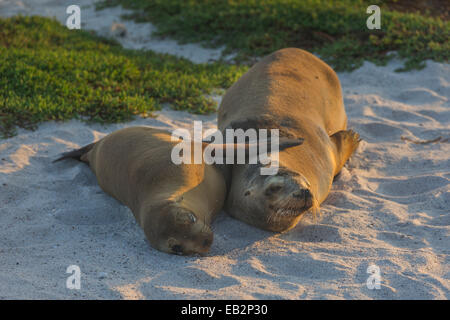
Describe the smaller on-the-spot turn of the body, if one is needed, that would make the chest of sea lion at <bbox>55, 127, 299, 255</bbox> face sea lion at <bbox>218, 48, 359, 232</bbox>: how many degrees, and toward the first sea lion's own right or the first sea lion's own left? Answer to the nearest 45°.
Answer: approximately 90° to the first sea lion's own left

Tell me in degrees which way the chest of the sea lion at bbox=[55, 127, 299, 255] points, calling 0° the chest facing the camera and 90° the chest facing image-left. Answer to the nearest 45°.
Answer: approximately 315°
